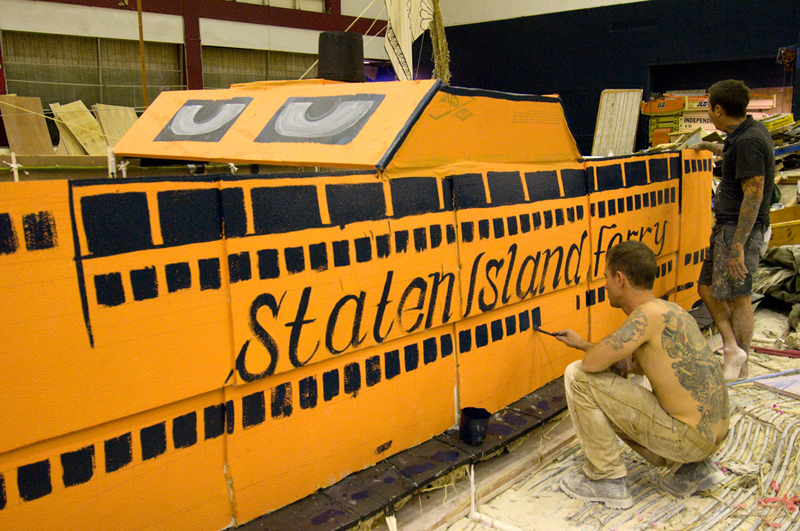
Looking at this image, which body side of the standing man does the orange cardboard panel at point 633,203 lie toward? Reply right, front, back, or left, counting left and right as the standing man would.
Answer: front

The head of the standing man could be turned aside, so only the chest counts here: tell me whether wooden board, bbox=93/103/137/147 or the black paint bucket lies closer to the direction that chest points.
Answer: the wooden board

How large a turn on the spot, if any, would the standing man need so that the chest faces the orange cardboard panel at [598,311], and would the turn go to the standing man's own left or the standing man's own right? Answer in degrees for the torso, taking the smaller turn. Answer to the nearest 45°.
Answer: approximately 45° to the standing man's own left

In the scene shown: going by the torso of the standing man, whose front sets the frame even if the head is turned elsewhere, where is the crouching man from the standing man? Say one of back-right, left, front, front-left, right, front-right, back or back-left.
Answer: left

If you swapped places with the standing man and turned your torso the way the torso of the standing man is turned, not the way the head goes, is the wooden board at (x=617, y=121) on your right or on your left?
on your right

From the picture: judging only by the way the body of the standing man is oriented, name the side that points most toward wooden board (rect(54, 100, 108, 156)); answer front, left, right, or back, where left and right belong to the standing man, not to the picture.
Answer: front

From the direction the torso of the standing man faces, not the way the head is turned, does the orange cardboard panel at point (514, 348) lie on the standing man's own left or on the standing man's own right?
on the standing man's own left

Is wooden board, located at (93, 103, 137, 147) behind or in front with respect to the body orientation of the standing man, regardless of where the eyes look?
in front

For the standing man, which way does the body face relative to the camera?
to the viewer's left

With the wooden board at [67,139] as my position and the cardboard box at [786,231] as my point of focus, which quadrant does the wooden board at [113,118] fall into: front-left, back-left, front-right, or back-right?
front-left

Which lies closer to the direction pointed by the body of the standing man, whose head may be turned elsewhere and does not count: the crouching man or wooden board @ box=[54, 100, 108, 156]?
the wooden board
